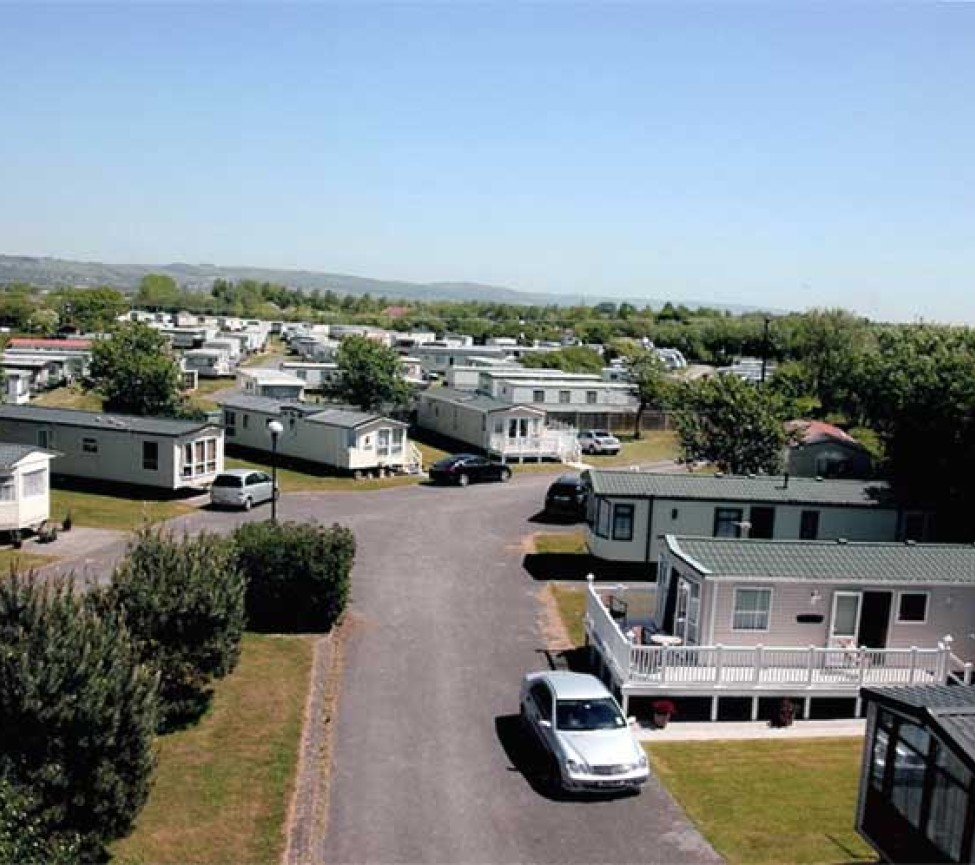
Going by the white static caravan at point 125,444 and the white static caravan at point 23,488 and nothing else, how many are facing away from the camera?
0

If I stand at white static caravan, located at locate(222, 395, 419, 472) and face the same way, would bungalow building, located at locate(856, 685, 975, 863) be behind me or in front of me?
in front

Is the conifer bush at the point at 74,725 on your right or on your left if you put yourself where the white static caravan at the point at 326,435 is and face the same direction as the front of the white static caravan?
on your right

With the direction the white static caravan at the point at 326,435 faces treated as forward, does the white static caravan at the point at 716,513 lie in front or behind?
in front

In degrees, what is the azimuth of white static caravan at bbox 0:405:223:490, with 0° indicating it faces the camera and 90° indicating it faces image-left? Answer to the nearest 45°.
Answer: approximately 315°

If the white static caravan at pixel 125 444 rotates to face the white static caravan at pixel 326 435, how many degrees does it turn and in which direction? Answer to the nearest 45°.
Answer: approximately 45° to its left

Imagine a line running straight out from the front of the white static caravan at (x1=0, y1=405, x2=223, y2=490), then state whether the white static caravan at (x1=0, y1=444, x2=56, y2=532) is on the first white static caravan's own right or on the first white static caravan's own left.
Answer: on the first white static caravan's own right

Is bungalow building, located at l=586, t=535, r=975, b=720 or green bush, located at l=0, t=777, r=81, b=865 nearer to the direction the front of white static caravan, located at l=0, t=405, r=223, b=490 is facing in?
the bungalow building

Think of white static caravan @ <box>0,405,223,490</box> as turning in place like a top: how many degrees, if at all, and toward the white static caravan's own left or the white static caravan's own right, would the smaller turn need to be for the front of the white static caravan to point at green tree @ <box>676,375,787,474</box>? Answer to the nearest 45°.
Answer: approximately 45° to the white static caravan's own left

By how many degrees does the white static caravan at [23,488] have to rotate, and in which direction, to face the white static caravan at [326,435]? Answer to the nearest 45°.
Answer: approximately 90° to its left

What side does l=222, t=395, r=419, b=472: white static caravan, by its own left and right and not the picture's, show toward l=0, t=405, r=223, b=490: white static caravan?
right

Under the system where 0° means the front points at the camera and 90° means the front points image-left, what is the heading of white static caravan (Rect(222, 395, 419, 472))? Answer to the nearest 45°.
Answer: approximately 315°

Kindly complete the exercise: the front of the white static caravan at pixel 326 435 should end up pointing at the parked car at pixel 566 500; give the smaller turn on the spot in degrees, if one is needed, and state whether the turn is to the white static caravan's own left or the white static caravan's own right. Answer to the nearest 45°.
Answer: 0° — it already faces it
